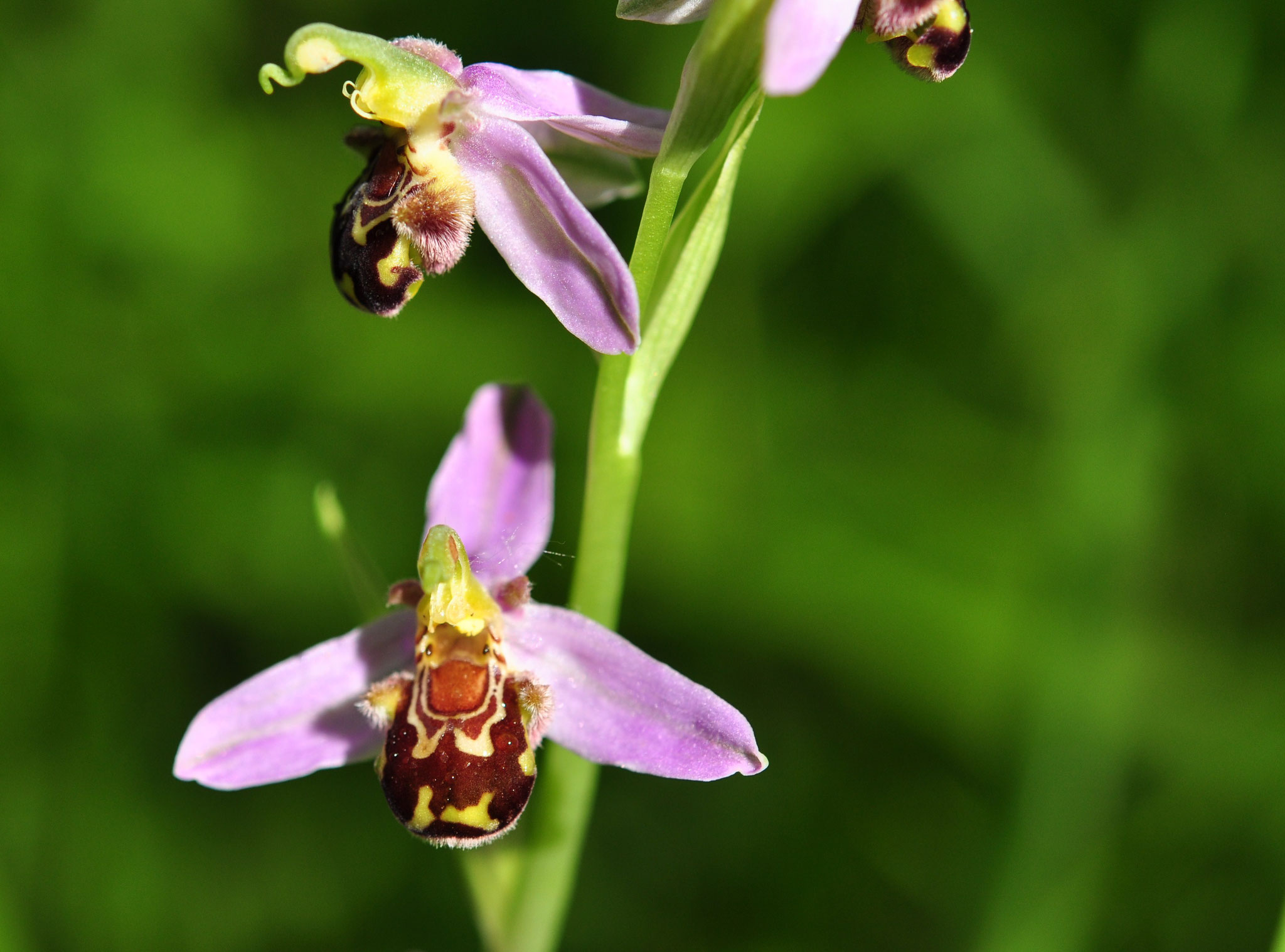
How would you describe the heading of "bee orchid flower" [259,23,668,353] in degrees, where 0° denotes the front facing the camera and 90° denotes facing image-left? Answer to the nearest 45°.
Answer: approximately 90°

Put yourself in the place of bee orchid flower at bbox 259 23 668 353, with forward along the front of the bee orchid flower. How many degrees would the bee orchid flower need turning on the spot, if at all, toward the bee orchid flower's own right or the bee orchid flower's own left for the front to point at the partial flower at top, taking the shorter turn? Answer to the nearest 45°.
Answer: approximately 180°
